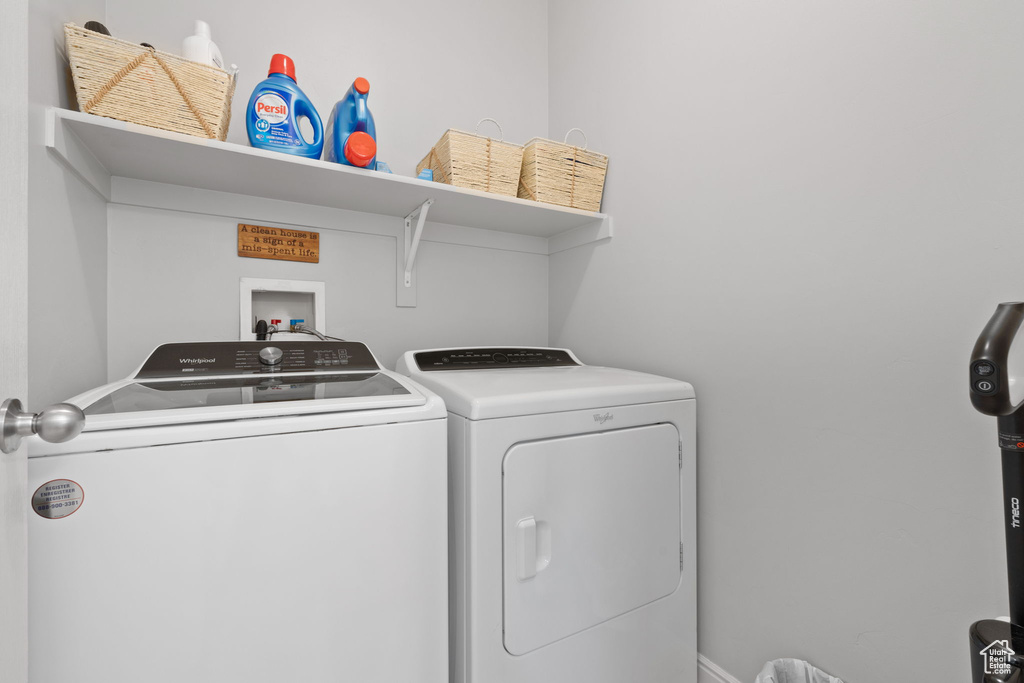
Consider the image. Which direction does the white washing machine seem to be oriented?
toward the camera

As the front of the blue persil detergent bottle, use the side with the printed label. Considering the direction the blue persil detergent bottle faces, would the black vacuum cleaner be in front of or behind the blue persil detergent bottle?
in front

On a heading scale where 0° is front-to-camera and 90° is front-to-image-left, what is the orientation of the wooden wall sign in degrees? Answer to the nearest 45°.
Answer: approximately 0°

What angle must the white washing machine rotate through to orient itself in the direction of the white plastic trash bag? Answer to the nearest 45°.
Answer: approximately 90° to its left

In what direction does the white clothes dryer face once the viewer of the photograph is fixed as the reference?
facing the viewer and to the right of the viewer
